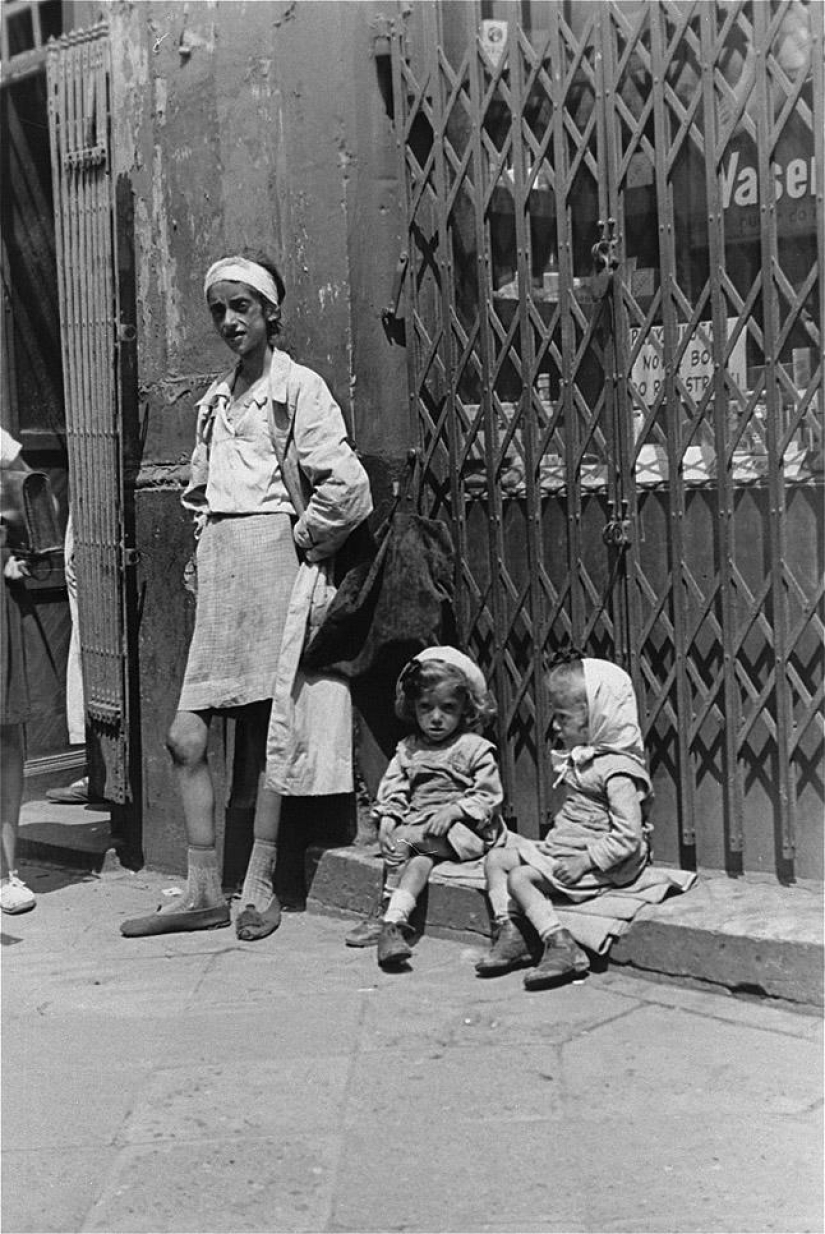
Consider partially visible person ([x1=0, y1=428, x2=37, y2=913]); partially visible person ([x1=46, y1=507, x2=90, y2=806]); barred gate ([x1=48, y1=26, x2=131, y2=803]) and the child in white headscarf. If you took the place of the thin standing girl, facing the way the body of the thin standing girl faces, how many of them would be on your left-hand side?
1

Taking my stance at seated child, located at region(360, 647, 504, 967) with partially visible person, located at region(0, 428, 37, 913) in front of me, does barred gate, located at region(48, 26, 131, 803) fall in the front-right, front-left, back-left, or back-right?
front-right

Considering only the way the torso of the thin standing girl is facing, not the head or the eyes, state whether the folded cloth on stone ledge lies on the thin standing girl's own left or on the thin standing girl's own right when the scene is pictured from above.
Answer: on the thin standing girl's own left

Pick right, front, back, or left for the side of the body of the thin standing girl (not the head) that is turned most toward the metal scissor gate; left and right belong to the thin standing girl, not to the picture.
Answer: left

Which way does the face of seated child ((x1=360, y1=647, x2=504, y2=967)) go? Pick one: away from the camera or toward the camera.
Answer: toward the camera

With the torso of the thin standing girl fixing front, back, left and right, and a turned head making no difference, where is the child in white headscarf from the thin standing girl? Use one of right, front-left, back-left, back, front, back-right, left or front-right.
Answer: left

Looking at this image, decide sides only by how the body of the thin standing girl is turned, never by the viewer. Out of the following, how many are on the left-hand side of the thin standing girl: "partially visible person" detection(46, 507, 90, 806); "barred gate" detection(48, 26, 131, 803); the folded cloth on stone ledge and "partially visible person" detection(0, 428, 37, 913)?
1

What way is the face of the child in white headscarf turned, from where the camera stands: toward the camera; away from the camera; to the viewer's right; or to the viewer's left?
to the viewer's left
